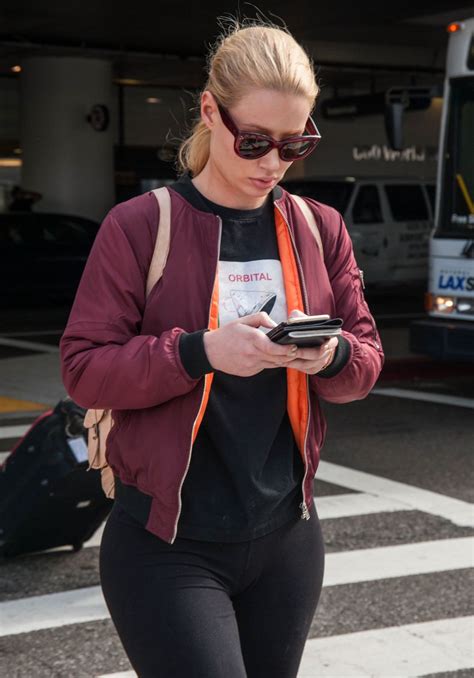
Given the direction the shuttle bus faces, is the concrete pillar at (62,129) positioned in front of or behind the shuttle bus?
behind

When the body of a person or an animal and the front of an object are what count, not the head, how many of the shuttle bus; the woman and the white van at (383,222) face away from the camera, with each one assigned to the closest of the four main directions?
0

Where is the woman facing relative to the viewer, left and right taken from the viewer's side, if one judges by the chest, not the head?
facing the viewer and to the right of the viewer

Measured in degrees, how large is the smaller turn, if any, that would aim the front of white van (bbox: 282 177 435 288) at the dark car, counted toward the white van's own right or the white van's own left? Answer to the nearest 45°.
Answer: approximately 45° to the white van's own right

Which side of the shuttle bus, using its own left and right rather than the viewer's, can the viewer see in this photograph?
front

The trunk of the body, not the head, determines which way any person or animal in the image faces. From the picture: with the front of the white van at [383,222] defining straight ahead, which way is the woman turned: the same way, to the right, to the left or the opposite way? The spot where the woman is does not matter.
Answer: to the left

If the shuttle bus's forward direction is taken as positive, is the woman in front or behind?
in front

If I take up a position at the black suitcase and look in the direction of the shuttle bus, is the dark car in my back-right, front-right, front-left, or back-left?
front-left

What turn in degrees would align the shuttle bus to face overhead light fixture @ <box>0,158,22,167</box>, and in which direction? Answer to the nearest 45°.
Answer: approximately 135° to its right

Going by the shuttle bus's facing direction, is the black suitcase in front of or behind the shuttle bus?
in front

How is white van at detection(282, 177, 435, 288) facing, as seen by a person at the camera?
facing the viewer and to the left of the viewer

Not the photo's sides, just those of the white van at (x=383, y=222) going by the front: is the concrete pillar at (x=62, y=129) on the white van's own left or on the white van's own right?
on the white van's own right
